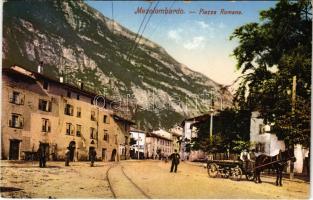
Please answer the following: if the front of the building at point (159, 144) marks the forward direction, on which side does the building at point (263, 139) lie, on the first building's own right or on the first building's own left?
on the first building's own left

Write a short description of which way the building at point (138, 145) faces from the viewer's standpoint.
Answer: facing the viewer and to the right of the viewer

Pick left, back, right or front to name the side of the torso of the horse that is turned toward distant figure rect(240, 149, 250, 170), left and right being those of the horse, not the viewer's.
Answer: back

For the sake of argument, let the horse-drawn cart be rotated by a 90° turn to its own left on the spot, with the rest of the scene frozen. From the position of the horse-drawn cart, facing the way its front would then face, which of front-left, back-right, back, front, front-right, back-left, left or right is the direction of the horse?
right

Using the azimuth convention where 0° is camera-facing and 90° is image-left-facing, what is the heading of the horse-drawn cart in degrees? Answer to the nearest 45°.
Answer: approximately 270°

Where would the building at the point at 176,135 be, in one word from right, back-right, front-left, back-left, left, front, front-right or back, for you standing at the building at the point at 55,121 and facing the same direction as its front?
front-left

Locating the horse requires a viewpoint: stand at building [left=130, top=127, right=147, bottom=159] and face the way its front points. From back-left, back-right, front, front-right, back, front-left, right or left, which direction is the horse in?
front-left

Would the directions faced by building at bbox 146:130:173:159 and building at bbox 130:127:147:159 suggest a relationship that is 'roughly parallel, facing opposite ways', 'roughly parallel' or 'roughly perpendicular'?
roughly parallel

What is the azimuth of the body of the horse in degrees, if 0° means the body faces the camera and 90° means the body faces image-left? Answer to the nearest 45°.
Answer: approximately 270°

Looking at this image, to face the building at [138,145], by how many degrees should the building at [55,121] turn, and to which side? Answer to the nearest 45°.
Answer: approximately 45° to its left
